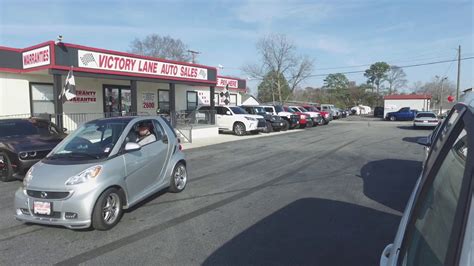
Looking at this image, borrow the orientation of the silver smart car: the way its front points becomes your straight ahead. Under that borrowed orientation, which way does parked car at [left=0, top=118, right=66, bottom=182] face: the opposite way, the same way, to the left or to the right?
to the left

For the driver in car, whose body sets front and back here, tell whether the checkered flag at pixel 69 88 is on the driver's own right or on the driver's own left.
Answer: on the driver's own right

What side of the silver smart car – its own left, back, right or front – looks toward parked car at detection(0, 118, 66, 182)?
right

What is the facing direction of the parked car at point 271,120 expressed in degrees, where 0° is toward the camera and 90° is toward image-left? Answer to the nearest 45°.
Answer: approximately 315°

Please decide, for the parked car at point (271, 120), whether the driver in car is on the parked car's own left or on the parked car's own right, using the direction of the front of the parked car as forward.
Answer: on the parked car's own right

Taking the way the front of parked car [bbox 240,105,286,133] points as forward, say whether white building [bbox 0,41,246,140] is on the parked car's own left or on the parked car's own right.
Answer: on the parked car's own right

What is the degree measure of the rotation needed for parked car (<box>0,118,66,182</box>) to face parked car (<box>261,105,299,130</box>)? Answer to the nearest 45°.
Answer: approximately 90° to its left
